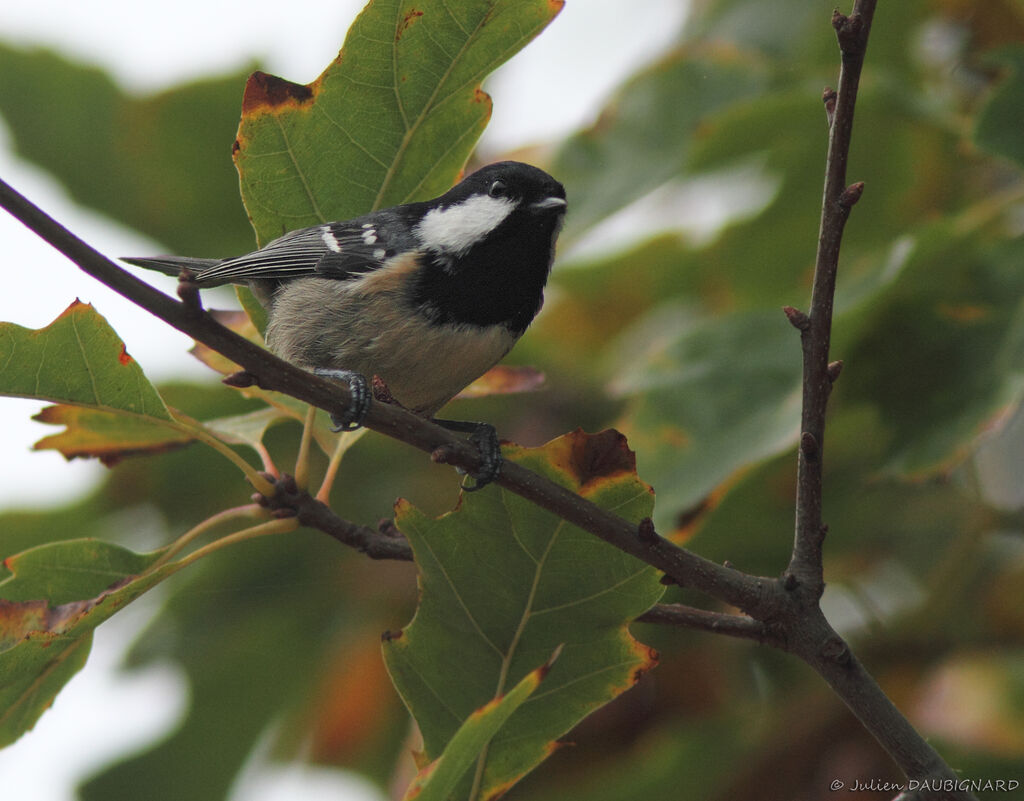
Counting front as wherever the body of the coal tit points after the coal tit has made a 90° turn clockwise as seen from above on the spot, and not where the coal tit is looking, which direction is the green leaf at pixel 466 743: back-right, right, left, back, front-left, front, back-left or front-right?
front-left

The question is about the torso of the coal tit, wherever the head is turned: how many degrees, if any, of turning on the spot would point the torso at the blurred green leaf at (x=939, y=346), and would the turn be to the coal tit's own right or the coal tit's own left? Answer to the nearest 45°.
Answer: approximately 45° to the coal tit's own left

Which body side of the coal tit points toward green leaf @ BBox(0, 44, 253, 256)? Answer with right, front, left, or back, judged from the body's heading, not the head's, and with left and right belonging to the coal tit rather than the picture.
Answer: back

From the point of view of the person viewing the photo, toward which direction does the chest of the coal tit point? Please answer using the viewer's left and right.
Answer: facing the viewer and to the right of the viewer

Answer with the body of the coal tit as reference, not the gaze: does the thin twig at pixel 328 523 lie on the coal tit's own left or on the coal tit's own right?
on the coal tit's own right

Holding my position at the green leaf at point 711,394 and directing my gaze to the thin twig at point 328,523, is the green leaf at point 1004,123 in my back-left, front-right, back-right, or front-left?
back-left
